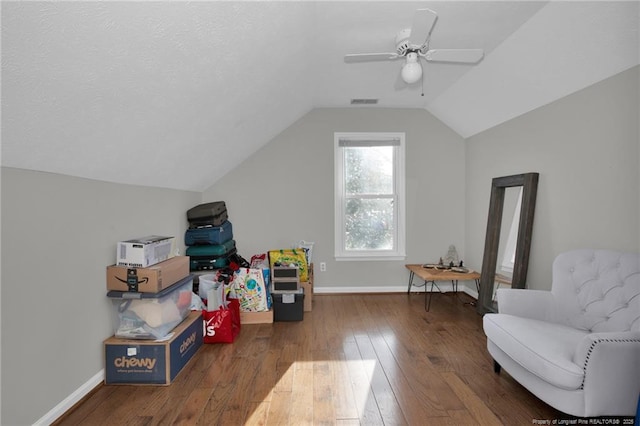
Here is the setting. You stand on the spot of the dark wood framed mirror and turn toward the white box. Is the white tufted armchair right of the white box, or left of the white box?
left

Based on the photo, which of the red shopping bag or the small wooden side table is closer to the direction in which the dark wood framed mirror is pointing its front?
the red shopping bag

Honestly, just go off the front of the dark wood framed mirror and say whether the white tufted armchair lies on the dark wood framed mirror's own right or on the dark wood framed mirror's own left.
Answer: on the dark wood framed mirror's own left

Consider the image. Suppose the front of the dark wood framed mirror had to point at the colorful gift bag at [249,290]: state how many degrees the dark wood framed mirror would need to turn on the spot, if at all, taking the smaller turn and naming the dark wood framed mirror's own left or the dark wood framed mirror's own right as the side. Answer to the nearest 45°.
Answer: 0° — it already faces it

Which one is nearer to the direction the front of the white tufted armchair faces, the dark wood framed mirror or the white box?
the white box

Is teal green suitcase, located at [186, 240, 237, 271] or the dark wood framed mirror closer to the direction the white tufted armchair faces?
the teal green suitcase

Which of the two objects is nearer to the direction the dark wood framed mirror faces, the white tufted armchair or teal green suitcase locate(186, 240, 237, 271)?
the teal green suitcase

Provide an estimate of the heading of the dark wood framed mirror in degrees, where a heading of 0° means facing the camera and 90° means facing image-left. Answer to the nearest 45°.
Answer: approximately 45°

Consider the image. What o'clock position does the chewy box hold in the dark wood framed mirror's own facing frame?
The chewy box is roughly at 12 o'clock from the dark wood framed mirror.

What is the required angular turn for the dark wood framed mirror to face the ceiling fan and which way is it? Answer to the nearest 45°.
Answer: approximately 45° to its left

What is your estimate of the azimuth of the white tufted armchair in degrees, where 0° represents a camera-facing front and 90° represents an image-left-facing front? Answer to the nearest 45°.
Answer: approximately 45°
